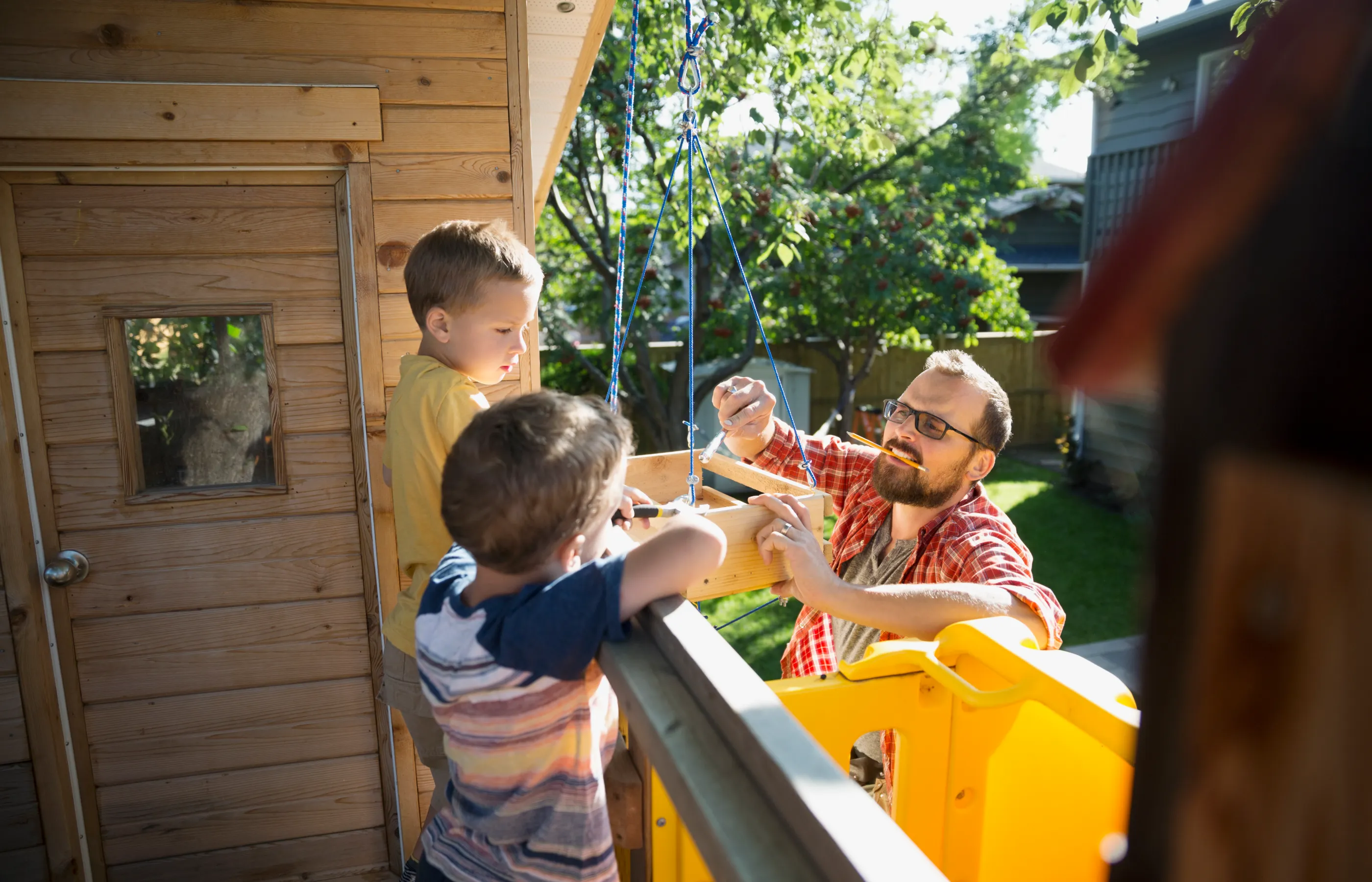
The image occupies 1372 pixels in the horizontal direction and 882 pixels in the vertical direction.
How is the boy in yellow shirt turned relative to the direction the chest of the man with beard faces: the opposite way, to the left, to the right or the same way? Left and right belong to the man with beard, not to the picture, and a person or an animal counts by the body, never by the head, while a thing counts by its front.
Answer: the opposite way

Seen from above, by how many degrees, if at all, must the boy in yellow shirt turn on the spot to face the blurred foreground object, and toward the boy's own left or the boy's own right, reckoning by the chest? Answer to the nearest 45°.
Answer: approximately 90° to the boy's own right

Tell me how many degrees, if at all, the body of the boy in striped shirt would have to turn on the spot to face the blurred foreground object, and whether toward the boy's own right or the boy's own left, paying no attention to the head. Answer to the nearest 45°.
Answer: approximately 135° to the boy's own right

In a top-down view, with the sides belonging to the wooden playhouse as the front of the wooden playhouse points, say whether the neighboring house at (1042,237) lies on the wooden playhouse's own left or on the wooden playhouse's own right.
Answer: on the wooden playhouse's own left

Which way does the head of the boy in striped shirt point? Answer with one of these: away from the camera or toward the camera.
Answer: away from the camera

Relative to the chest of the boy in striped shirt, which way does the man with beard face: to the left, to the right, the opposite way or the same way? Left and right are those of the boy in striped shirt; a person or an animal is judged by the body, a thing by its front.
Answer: the opposite way

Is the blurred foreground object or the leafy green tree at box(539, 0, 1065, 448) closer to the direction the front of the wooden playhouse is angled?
the blurred foreground object

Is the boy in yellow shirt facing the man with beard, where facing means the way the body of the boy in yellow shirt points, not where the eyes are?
yes

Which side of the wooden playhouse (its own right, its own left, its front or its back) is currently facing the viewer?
front

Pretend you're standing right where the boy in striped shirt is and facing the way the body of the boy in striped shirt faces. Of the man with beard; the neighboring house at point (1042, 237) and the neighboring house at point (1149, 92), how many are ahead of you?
3

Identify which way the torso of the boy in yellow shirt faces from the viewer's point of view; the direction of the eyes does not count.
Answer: to the viewer's right

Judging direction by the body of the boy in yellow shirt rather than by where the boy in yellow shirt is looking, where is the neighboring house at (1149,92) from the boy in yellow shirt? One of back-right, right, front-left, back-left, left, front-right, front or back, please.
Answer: front-left

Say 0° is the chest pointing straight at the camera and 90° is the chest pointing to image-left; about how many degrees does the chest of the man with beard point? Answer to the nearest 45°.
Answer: approximately 45°

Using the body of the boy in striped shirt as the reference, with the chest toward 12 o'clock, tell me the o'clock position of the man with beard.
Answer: The man with beard is roughly at 12 o'clock from the boy in striped shirt.

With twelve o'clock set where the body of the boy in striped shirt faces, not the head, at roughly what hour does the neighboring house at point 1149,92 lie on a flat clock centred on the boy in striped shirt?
The neighboring house is roughly at 12 o'clock from the boy in striped shirt.

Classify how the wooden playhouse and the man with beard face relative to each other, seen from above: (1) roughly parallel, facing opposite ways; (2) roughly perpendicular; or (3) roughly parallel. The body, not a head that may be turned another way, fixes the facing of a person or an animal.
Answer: roughly perpendicular

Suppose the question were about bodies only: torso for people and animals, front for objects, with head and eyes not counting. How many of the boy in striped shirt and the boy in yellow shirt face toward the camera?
0

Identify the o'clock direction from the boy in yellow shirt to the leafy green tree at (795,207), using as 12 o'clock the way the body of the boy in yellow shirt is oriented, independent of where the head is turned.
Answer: The leafy green tree is roughly at 10 o'clock from the boy in yellow shirt.

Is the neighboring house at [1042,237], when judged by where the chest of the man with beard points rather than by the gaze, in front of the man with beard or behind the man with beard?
behind
